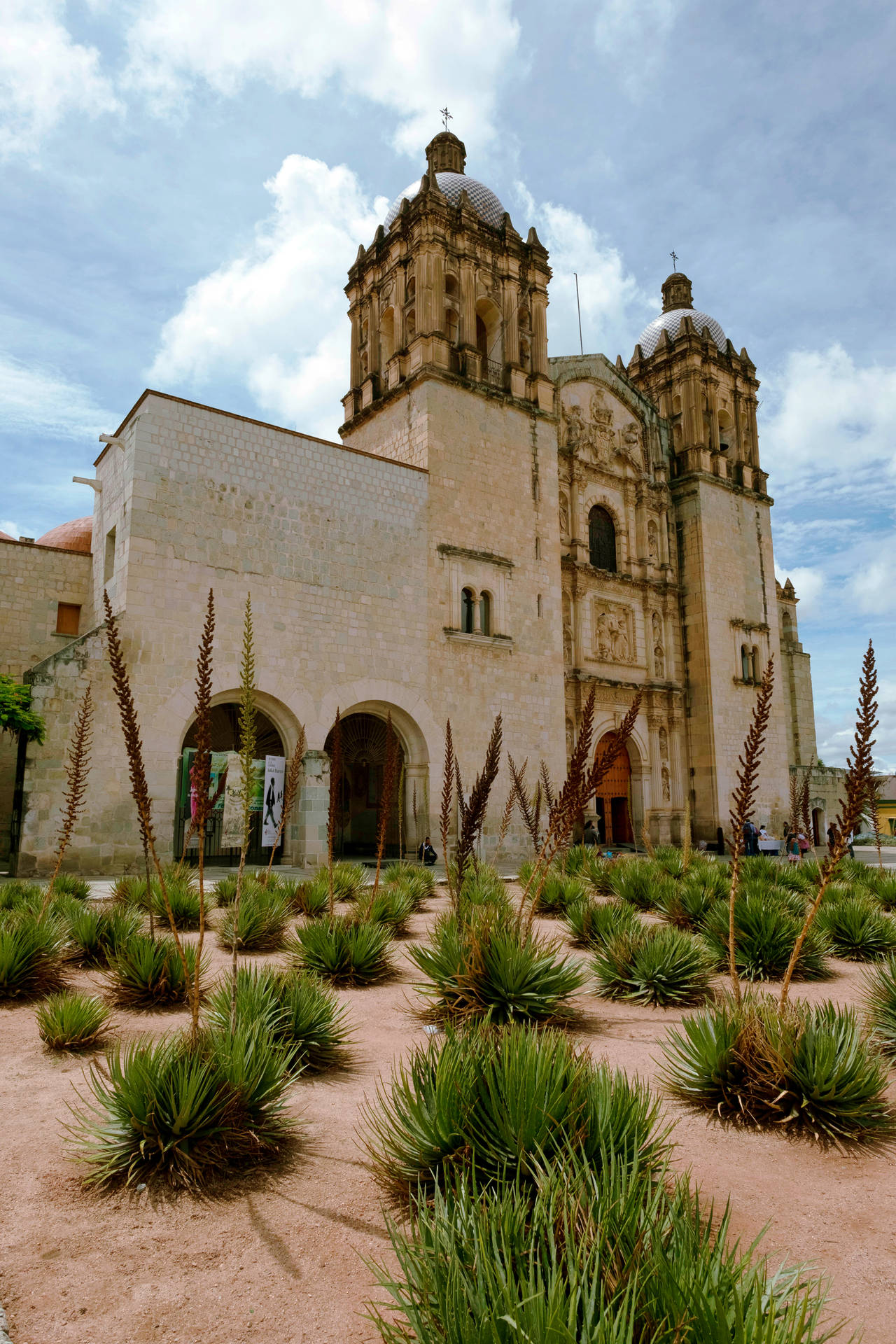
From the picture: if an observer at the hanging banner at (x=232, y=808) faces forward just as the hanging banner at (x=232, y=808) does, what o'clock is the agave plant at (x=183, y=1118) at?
The agave plant is roughly at 12 o'clock from the hanging banner.

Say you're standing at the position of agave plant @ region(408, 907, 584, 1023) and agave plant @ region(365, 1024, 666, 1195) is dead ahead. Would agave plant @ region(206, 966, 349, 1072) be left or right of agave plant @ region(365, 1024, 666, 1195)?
right

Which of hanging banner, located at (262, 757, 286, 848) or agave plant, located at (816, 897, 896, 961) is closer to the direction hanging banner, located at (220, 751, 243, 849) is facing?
the agave plant

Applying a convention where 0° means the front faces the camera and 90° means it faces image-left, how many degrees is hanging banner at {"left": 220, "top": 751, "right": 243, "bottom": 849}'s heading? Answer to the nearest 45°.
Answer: approximately 0°

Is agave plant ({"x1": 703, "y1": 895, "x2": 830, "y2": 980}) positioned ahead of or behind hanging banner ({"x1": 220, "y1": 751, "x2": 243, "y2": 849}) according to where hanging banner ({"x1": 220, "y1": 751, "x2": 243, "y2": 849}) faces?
ahead

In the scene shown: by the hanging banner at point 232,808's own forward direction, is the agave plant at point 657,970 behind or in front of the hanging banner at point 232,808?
in front

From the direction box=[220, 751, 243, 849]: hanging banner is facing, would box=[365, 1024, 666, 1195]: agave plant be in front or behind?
in front

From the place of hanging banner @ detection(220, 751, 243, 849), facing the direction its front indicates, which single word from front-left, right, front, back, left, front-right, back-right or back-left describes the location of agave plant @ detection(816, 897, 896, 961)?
front-left

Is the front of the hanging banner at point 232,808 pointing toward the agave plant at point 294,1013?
yes

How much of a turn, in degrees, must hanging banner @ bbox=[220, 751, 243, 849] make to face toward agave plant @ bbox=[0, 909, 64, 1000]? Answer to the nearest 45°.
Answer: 0° — it already faces it

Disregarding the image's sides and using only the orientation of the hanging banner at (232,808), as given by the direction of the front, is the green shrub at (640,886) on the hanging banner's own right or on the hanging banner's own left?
on the hanging banner's own left

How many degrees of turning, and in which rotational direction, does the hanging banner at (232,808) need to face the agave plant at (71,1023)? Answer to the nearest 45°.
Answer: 0° — it already faces it
